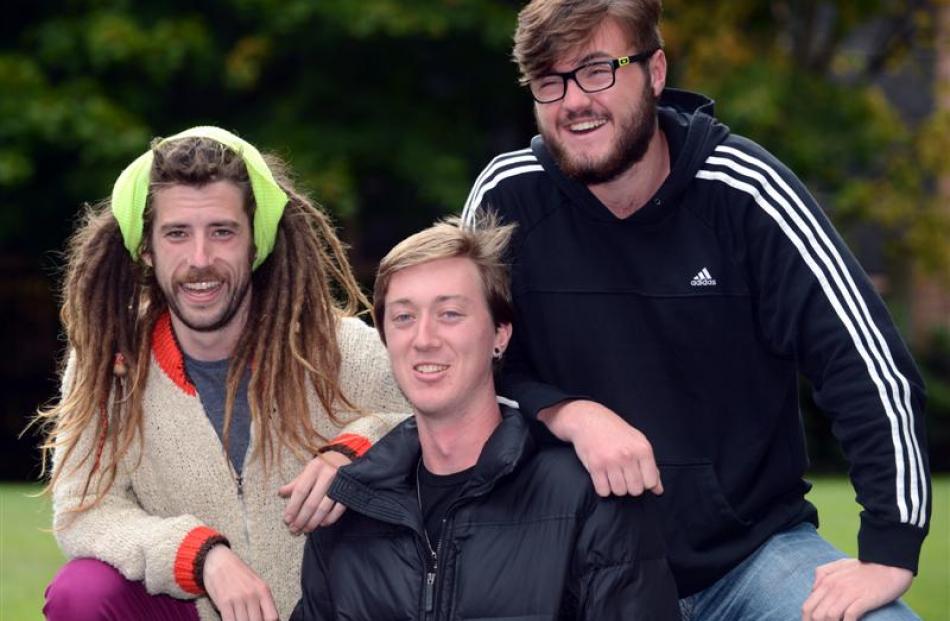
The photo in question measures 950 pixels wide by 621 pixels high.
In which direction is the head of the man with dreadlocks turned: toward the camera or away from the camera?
toward the camera

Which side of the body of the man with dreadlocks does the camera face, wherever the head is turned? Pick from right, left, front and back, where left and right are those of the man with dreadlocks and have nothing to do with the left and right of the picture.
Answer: front
